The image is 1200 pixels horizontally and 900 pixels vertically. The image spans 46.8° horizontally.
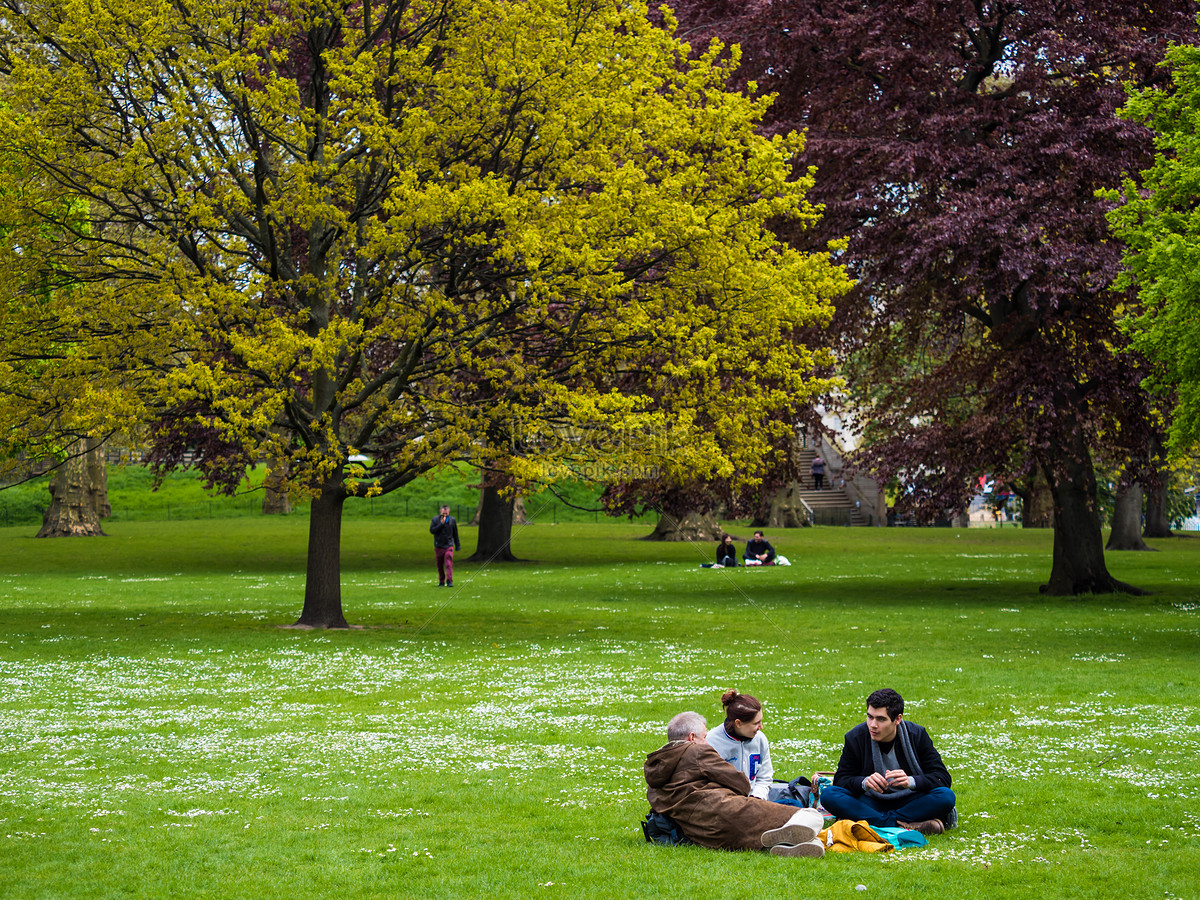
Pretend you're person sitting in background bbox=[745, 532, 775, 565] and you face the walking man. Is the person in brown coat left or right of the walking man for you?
left

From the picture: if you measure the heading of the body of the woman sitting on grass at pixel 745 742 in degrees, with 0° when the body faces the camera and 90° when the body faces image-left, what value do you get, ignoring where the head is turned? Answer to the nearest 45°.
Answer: approximately 315°

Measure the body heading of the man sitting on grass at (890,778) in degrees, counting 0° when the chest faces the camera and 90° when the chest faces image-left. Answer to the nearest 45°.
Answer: approximately 0°

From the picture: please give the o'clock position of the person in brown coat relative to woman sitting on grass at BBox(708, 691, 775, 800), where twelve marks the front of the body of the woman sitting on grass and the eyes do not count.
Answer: The person in brown coat is roughly at 2 o'clock from the woman sitting on grass.

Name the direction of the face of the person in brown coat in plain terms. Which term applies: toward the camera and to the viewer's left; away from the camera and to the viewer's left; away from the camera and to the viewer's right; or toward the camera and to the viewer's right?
away from the camera and to the viewer's right

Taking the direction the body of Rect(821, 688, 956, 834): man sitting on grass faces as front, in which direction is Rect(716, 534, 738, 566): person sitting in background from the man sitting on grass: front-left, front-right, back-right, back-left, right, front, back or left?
back

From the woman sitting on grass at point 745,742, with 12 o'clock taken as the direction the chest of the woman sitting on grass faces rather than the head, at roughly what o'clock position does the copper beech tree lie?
The copper beech tree is roughly at 8 o'clock from the woman sitting on grass.

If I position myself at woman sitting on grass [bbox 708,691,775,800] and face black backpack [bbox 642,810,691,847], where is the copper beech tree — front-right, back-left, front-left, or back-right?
back-right

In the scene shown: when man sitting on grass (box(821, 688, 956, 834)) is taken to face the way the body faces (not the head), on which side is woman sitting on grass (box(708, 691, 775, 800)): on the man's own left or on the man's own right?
on the man's own right

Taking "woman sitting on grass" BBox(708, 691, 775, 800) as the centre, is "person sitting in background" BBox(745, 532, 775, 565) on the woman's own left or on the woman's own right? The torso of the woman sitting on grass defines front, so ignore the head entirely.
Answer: on the woman's own left
